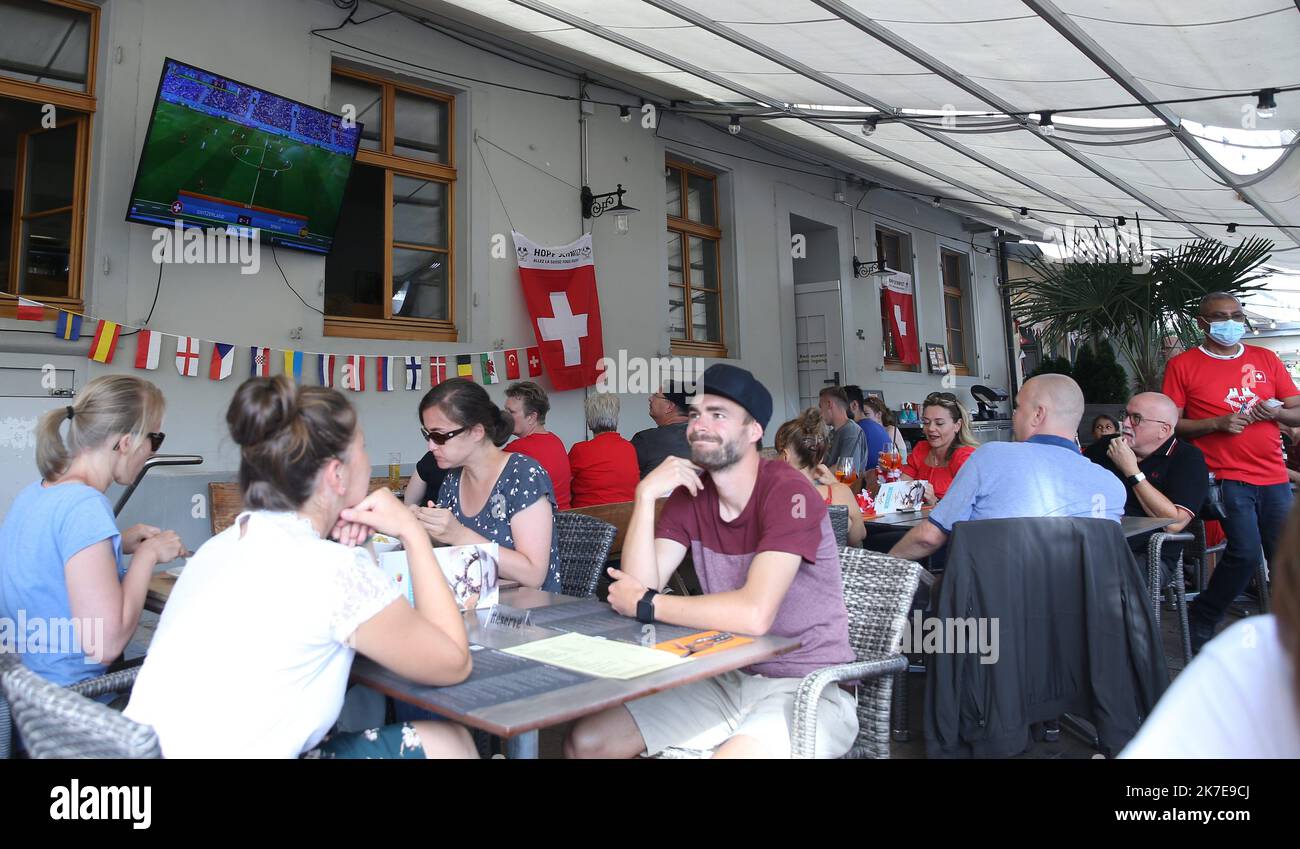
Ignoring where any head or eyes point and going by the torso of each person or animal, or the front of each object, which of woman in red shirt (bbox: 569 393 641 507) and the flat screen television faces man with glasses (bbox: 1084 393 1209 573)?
the flat screen television

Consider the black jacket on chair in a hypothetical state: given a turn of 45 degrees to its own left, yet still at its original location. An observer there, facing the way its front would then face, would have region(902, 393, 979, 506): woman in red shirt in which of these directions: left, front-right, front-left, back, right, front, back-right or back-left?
front-right

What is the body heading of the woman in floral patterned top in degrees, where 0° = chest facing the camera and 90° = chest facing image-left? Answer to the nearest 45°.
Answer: approximately 45°

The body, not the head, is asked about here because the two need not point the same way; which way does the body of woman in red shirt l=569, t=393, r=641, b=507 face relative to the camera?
away from the camera

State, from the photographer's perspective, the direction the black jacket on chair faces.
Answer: facing away from the viewer

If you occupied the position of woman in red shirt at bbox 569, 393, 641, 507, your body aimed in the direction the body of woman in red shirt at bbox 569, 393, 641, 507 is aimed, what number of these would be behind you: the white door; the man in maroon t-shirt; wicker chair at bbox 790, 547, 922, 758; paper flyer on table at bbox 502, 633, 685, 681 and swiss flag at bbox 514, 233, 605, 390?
3

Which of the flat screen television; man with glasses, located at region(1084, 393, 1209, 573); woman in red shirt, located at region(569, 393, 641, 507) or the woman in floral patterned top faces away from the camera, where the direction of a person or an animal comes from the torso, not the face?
the woman in red shirt

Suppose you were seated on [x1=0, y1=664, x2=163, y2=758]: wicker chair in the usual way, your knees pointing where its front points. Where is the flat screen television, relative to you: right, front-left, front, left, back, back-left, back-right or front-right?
front-left

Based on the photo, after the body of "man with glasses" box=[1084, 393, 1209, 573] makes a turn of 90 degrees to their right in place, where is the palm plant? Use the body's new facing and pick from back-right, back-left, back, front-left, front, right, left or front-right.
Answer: front-right

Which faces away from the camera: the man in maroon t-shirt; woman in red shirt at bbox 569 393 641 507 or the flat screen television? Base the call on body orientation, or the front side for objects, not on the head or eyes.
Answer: the woman in red shirt

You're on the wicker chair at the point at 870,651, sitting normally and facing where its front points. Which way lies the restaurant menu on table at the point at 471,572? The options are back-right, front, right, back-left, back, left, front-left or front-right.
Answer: front-right

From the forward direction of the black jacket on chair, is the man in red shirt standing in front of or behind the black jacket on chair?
in front

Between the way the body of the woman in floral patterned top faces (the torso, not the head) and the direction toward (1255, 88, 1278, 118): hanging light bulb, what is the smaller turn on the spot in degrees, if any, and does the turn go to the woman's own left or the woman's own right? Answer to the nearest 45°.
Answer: approximately 135° to the woman's own left

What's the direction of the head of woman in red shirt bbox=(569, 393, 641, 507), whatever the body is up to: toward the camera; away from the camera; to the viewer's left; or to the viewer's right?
away from the camera

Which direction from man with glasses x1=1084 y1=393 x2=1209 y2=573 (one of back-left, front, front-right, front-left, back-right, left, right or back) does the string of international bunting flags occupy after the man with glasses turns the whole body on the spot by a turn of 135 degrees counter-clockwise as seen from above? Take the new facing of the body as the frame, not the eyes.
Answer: back

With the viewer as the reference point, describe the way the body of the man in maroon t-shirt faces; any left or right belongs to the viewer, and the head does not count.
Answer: facing the viewer and to the left of the viewer

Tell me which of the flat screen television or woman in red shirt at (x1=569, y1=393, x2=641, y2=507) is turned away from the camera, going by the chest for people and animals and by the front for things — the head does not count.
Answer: the woman in red shirt

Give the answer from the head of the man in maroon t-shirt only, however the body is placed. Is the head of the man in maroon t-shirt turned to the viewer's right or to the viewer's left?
to the viewer's left

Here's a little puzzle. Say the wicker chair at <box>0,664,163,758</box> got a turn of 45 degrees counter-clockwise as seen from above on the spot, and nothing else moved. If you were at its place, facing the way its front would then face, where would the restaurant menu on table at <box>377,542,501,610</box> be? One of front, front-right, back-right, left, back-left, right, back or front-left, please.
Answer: front-right

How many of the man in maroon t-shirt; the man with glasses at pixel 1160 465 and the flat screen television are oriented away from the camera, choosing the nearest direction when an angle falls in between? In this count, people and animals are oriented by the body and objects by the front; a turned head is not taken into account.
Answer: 0

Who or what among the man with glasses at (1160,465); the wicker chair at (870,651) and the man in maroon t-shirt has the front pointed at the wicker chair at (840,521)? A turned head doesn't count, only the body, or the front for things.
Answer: the man with glasses

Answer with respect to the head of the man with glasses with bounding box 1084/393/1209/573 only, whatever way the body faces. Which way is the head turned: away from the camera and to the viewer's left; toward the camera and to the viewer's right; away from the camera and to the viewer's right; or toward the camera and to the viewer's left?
toward the camera and to the viewer's left
